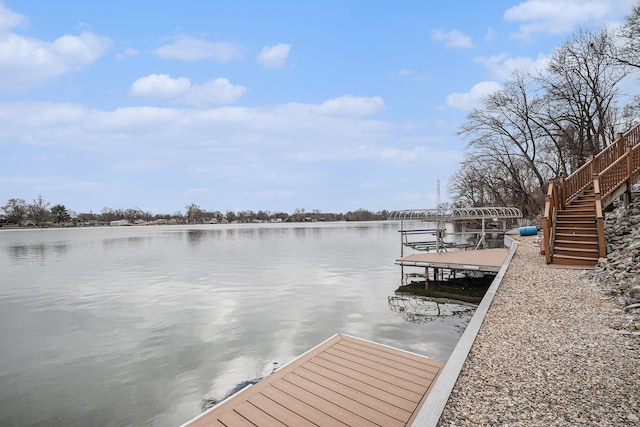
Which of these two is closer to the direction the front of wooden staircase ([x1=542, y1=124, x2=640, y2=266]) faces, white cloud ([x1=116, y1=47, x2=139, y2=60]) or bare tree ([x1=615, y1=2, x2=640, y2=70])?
the white cloud

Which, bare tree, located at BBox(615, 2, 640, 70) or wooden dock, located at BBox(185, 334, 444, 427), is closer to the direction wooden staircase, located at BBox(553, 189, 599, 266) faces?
the wooden dock

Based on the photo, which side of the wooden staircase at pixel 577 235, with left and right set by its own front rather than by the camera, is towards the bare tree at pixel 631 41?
back

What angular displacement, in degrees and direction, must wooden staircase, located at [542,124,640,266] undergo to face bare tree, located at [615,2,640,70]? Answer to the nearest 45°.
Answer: approximately 180°

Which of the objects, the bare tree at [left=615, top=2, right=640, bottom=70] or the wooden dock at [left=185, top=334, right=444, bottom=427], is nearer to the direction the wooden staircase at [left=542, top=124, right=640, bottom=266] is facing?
the wooden dock

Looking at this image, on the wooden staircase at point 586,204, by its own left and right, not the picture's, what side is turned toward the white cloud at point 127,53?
right

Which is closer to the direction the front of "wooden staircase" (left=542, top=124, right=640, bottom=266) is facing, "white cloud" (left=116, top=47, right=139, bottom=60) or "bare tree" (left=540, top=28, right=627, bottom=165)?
the white cloud

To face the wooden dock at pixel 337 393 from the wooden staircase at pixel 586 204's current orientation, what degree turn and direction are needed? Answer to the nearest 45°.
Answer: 0° — it already faces it

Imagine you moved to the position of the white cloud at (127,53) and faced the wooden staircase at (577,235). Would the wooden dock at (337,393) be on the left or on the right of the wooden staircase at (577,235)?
right

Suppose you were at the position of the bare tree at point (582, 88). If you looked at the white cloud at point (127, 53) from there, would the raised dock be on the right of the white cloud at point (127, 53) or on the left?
left
